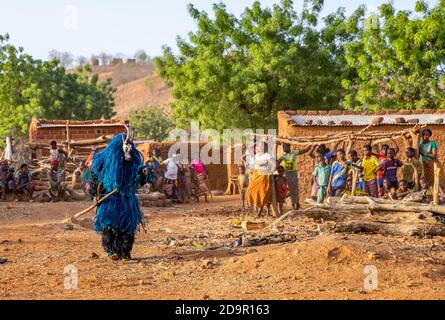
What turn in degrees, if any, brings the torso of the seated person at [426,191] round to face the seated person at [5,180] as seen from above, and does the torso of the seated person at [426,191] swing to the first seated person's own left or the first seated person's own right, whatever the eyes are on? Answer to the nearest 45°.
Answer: approximately 45° to the first seated person's own right

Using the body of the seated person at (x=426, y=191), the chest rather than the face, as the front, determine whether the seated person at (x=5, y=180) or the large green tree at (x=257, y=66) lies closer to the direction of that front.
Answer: the seated person

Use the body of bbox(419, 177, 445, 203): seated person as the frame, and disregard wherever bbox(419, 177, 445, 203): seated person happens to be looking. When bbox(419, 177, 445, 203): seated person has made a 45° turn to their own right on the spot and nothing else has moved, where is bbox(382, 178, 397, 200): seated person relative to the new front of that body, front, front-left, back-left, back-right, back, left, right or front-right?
front

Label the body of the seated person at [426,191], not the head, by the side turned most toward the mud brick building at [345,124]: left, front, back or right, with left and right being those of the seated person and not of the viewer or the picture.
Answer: right

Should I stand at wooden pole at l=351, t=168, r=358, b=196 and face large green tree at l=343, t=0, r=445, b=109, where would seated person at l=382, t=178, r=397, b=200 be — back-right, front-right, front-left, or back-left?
front-right

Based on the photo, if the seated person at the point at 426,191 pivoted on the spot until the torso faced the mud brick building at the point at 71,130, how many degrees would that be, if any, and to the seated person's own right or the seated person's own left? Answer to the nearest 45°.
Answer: approximately 90° to the seated person's own right

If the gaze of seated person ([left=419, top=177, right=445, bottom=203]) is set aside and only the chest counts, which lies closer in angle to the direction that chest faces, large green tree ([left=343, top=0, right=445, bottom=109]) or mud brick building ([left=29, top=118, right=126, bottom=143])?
the mud brick building

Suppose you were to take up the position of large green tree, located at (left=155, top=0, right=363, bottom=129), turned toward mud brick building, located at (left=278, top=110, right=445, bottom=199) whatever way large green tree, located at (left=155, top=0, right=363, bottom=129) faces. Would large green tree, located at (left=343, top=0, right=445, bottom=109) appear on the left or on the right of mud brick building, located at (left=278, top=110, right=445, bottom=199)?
left

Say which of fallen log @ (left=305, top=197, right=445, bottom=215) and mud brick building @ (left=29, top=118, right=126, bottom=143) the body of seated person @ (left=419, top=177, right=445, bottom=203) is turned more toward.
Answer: the fallen log

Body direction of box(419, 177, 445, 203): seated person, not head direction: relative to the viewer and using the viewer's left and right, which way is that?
facing the viewer and to the left of the viewer

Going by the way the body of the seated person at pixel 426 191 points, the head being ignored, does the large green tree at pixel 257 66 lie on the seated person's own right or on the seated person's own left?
on the seated person's own right

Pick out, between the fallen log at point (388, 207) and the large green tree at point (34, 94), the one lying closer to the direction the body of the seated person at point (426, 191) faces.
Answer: the fallen log

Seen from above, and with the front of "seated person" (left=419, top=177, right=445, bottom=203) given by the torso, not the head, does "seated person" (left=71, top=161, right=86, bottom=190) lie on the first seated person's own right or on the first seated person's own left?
on the first seated person's own right
